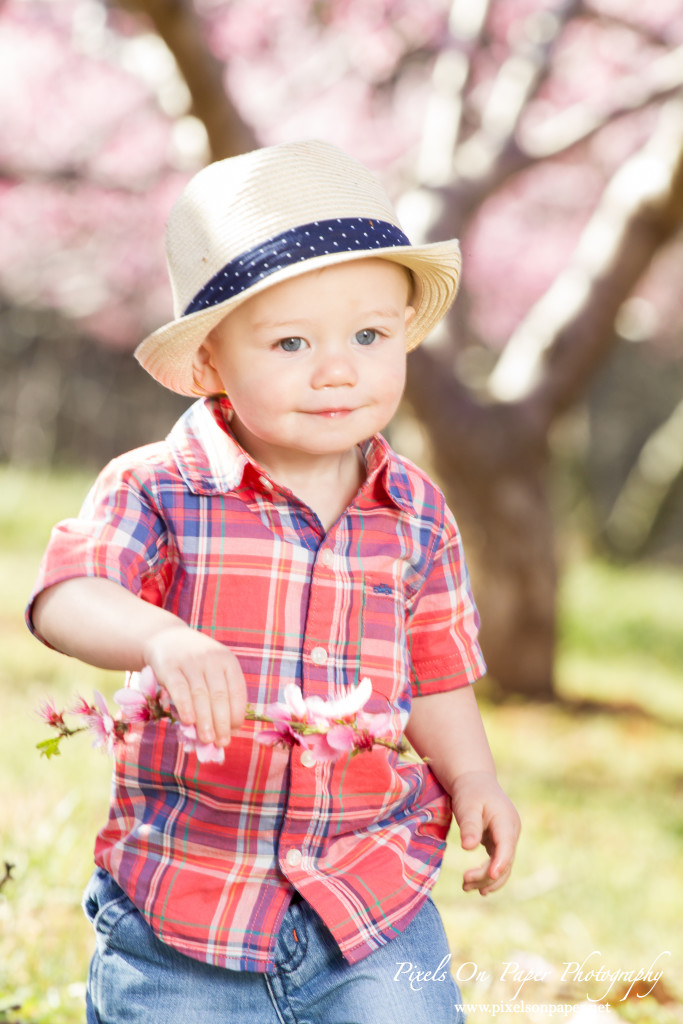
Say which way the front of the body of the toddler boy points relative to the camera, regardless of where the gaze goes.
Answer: toward the camera
